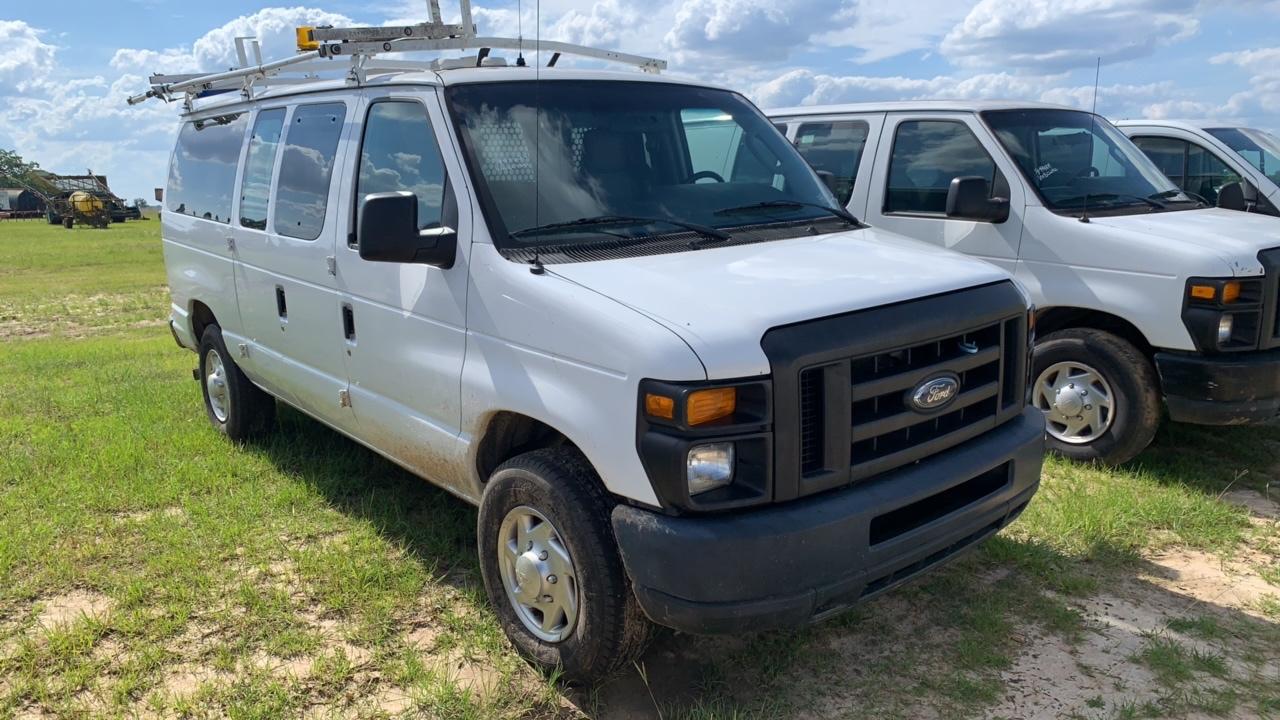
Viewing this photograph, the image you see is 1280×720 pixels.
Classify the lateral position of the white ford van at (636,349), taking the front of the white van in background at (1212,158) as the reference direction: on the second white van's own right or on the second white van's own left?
on the second white van's own right

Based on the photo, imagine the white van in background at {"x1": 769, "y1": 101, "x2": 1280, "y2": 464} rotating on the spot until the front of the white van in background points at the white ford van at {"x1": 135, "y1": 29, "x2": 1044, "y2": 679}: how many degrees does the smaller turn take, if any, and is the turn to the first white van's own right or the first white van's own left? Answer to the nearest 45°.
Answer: approximately 90° to the first white van's own right

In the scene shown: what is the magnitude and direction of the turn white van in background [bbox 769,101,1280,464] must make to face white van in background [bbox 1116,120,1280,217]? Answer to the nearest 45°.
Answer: approximately 135° to its left

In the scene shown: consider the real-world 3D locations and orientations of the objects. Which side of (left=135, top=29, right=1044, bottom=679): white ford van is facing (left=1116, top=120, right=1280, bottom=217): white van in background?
left

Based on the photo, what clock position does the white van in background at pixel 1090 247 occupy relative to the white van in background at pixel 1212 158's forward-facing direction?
the white van in background at pixel 1090 247 is roughly at 2 o'clock from the white van in background at pixel 1212 158.

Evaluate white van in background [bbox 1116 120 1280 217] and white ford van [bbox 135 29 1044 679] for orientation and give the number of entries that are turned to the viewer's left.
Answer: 0

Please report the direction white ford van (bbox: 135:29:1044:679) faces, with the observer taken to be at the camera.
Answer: facing the viewer and to the right of the viewer

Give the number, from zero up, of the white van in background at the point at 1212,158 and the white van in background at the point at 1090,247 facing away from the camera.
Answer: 0

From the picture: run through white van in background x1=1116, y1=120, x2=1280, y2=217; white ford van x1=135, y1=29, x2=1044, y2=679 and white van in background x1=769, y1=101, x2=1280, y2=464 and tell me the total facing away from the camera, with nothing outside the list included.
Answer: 0

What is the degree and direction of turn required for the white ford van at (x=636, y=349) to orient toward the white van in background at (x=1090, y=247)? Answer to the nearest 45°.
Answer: approximately 90° to its left
